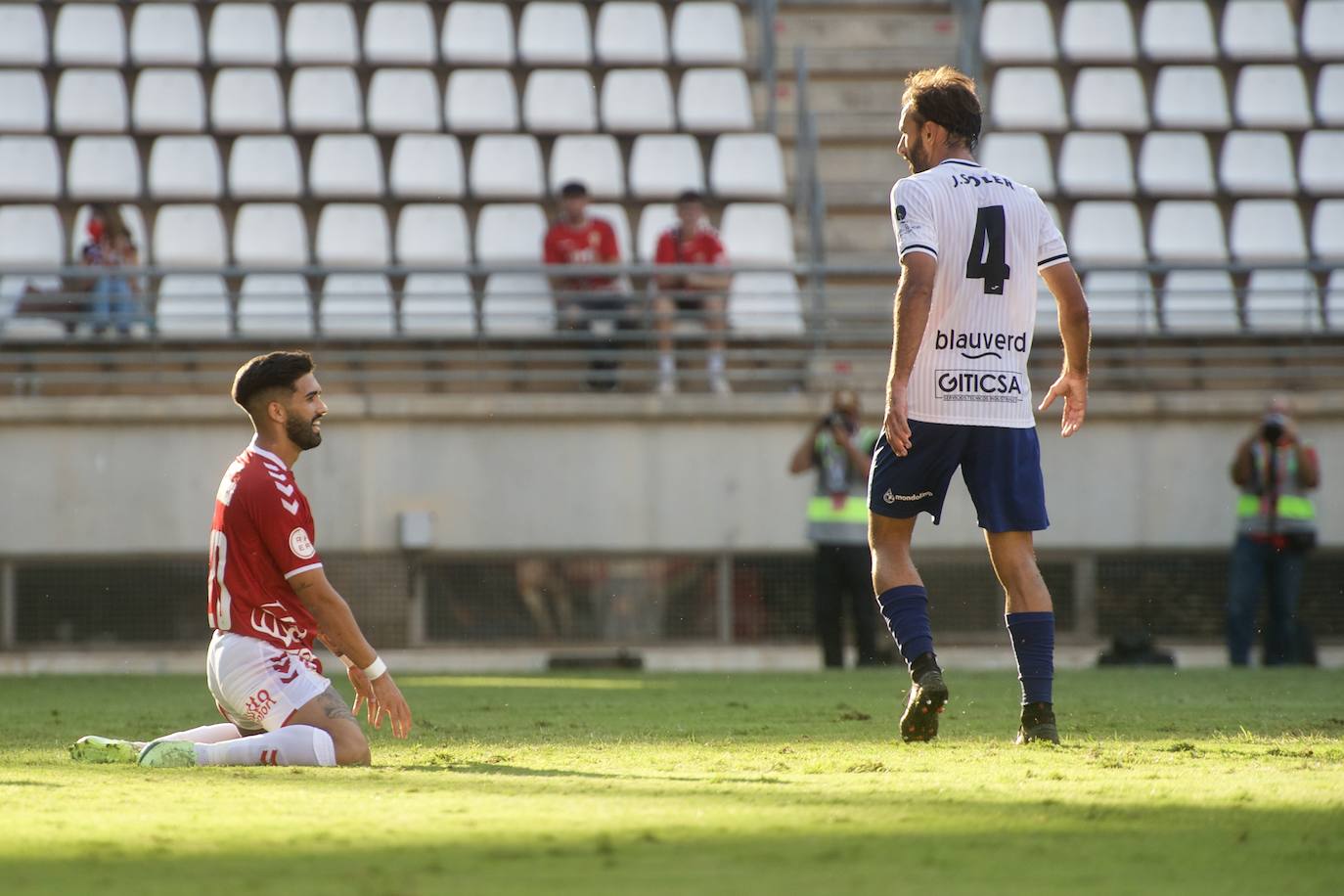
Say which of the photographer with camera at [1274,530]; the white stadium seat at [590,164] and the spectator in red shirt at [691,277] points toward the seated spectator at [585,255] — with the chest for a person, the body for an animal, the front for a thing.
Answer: the white stadium seat

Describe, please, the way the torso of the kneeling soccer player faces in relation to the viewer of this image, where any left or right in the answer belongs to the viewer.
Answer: facing to the right of the viewer

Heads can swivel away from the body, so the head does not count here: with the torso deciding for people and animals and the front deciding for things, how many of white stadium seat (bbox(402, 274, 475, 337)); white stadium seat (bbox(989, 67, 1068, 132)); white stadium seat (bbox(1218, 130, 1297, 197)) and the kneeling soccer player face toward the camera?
3

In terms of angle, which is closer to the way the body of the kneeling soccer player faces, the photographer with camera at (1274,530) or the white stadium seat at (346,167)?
the photographer with camera
